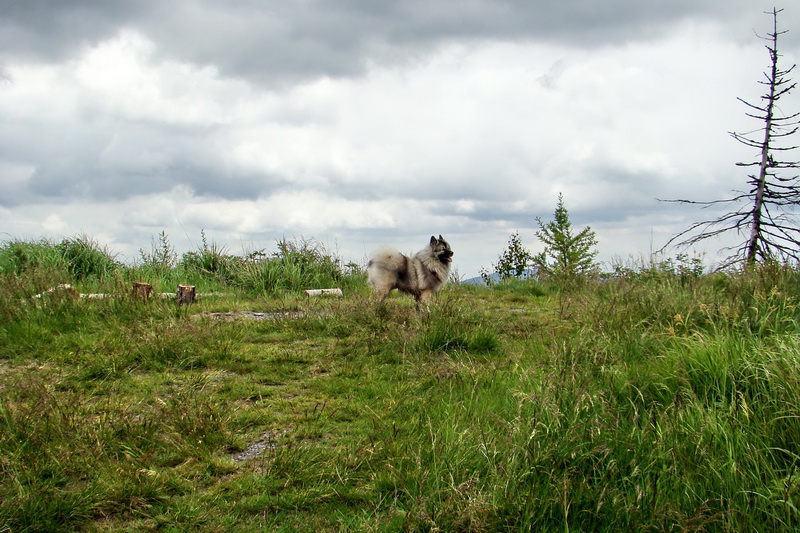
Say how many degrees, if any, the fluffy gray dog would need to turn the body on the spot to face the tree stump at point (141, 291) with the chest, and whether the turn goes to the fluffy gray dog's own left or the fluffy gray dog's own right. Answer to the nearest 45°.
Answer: approximately 135° to the fluffy gray dog's own right

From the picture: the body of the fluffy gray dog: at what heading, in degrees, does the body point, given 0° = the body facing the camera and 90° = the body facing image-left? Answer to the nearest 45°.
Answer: approximately 270°

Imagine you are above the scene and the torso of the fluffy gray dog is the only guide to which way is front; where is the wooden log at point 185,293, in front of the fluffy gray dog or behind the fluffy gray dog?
behind
